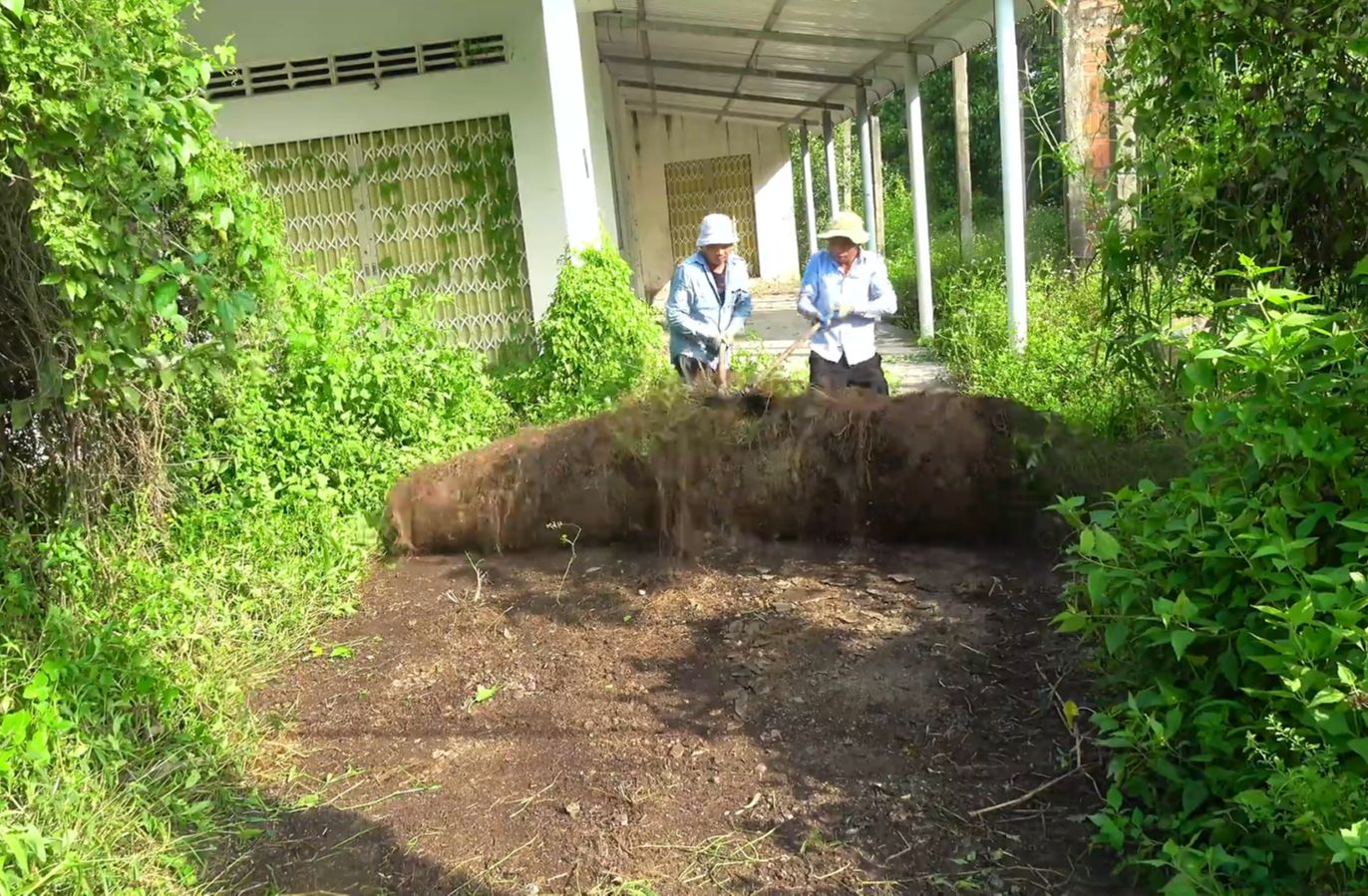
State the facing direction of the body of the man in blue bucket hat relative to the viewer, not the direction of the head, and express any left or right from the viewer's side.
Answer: facing the viewer and to the right of the viewer

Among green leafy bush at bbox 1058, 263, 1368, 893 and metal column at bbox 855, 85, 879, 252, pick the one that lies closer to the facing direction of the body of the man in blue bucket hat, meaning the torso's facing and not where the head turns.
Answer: the green leafy bush

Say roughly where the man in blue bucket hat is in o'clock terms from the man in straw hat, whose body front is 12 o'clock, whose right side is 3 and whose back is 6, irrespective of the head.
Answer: The man in blue bucket hat is roughly at 3 o'clock from the man in straw hat.

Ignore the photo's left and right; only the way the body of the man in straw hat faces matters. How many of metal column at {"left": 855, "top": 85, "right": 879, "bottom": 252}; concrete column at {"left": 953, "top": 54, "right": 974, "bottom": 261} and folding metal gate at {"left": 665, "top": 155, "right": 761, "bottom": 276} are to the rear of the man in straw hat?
3

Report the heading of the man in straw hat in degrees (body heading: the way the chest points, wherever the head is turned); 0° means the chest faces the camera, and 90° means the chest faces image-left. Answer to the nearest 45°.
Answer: approximately 0°

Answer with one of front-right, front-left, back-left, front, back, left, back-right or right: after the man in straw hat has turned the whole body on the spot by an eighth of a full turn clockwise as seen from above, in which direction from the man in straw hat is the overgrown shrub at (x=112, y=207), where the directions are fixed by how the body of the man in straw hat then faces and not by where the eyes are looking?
front

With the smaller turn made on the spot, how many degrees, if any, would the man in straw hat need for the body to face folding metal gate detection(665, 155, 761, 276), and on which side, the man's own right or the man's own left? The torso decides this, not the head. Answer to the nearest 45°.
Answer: approximately 180°

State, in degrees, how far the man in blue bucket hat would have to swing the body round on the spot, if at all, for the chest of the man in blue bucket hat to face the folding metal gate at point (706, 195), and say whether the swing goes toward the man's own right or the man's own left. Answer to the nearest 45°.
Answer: approximately 135° to the man's own left

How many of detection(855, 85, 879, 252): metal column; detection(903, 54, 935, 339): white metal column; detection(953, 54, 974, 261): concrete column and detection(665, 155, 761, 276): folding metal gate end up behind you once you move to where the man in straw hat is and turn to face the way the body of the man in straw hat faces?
4

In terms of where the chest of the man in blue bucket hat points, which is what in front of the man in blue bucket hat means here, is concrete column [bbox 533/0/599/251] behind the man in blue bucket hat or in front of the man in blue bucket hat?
behind

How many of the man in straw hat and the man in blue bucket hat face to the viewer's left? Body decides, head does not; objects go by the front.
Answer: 0
